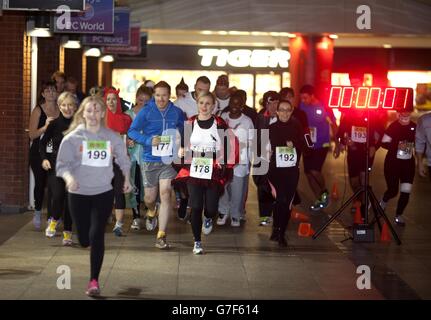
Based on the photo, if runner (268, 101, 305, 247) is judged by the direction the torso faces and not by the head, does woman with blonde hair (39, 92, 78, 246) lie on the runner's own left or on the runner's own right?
on the runner's own right

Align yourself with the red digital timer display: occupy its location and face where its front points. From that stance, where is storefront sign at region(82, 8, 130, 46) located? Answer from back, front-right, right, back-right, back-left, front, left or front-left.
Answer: back-right

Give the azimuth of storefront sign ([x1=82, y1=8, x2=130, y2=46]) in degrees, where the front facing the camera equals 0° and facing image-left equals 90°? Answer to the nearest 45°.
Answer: approximately 0°

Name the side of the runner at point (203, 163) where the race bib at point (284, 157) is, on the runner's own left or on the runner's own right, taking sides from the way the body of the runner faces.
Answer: on the runner's own left

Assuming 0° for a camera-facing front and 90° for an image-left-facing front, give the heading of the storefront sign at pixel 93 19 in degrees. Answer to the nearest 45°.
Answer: approximately 0°

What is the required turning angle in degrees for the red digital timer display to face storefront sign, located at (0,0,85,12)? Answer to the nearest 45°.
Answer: approximately 90° to its right

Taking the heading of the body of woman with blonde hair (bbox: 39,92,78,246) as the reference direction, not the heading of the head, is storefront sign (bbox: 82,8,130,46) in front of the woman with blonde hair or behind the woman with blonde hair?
behind

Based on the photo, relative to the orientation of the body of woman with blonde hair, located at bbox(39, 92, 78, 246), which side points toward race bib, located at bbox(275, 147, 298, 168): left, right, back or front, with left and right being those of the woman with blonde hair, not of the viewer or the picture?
left

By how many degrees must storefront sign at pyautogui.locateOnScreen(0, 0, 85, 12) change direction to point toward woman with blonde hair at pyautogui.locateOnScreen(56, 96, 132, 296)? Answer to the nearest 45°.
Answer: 0° — it already faces them
